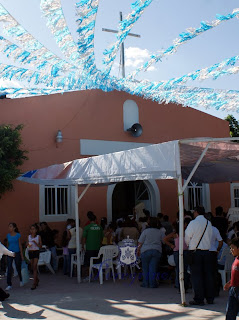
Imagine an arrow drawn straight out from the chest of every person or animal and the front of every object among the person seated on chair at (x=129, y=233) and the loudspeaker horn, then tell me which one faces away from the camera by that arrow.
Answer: the person seated on chair

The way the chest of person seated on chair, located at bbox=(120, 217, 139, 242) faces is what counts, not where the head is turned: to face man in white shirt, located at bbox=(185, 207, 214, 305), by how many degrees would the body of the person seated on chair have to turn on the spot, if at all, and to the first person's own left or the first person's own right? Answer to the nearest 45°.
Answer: approximately 180°

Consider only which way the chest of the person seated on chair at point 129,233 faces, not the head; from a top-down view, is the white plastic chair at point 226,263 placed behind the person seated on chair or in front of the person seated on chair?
behind

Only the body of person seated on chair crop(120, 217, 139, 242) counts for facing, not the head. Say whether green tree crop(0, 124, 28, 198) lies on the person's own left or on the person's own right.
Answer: on the person's own left

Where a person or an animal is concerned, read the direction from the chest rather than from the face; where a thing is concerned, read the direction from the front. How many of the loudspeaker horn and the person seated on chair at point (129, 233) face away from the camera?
1

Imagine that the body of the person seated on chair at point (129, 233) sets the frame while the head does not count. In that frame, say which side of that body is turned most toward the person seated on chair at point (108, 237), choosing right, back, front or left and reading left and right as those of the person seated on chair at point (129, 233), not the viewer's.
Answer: left

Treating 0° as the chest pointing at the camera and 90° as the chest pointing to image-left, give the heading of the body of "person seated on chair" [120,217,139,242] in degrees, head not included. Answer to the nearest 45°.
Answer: approximately 180°

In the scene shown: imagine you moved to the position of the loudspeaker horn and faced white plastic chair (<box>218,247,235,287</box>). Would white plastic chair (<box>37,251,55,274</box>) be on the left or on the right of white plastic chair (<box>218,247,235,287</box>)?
right

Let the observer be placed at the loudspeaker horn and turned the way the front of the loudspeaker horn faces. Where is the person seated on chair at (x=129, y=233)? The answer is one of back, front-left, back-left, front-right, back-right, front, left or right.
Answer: front-right

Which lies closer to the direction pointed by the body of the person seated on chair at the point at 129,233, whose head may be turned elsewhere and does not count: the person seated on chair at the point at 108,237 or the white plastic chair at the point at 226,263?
the person seated on chair

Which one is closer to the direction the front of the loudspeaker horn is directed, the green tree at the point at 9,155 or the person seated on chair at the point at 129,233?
the person seated on chair
